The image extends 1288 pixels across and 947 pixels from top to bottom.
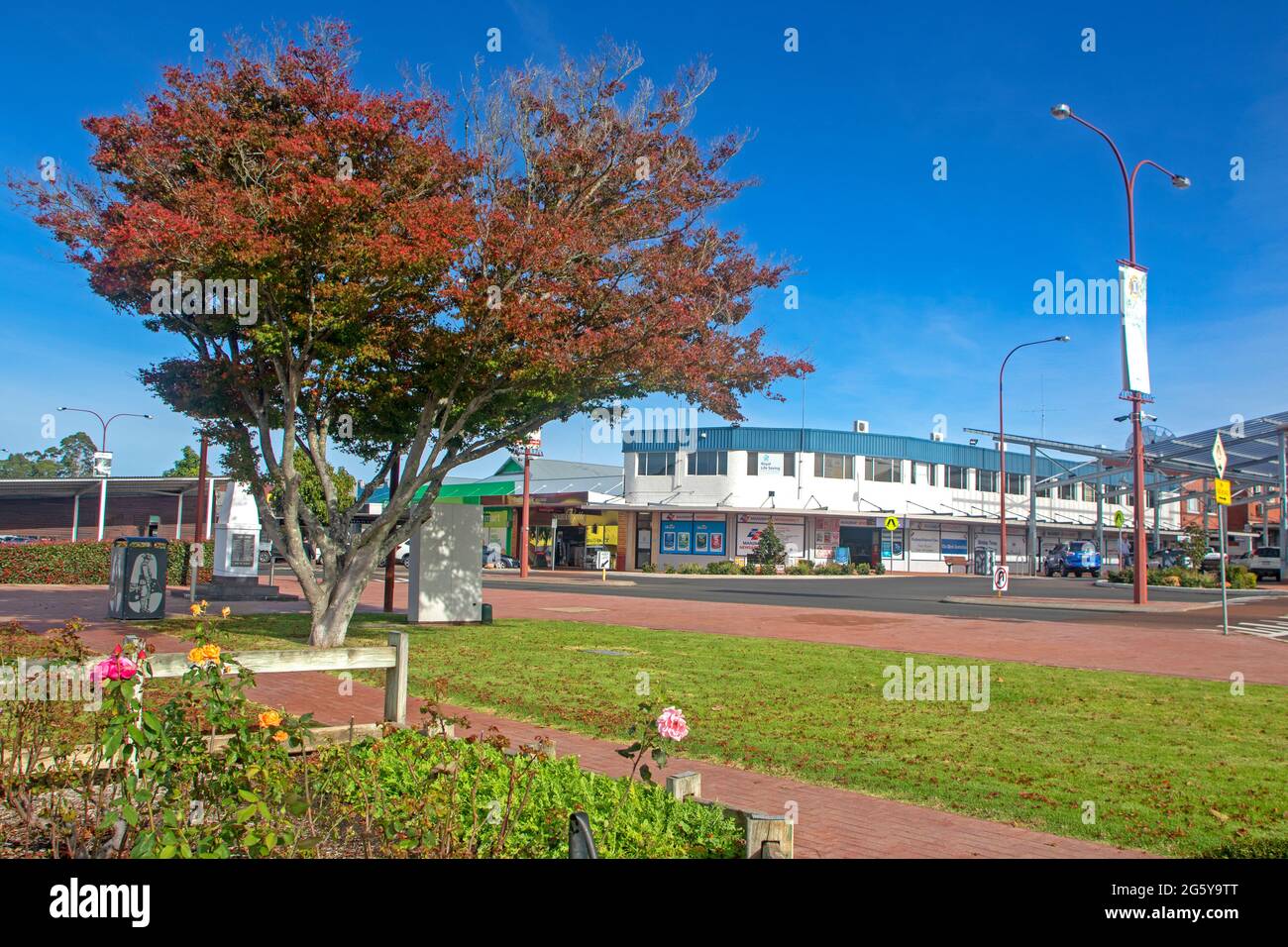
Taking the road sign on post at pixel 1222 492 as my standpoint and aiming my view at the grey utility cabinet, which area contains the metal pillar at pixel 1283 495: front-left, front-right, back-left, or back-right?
back-right

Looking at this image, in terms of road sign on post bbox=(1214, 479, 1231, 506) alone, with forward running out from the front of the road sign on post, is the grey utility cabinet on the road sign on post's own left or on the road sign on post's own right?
on the road sign on post's own right

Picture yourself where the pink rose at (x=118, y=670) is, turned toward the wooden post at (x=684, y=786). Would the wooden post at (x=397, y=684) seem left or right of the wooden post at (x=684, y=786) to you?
left

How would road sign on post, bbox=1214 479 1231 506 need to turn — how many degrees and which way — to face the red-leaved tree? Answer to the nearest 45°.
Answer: approximately 45° to its right

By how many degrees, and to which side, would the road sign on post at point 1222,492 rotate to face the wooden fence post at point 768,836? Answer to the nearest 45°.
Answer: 0° — it already faces it

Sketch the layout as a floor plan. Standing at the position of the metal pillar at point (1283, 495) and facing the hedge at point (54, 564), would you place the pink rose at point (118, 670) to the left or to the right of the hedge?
left

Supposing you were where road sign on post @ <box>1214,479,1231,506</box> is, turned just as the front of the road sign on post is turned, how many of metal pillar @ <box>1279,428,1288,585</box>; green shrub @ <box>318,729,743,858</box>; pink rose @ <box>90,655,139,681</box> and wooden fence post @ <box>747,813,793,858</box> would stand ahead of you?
3

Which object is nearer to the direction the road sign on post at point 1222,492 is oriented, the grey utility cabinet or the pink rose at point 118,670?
the pink rose

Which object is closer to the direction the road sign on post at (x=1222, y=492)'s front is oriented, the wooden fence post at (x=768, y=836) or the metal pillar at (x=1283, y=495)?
the wooden fence post

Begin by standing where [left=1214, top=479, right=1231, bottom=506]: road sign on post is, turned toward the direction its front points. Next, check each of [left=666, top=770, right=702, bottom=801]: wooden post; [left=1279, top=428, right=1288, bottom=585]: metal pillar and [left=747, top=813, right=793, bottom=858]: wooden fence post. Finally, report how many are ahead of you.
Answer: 2

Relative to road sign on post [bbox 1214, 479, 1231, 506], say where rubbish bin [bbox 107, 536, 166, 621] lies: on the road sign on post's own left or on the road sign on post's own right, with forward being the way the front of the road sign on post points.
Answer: on the road sign on post's own right

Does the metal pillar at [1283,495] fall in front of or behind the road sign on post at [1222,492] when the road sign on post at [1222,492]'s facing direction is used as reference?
behind

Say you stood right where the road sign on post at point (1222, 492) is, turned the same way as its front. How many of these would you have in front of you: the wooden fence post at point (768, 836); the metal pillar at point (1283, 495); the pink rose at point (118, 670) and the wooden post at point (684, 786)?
3

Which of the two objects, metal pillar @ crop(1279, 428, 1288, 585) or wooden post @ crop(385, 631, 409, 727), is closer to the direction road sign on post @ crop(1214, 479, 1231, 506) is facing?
the wooden post

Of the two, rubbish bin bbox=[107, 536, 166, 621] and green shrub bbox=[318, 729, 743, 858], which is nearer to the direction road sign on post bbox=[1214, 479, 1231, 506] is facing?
the green shrub
